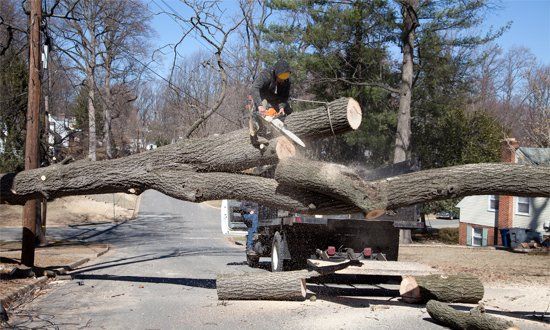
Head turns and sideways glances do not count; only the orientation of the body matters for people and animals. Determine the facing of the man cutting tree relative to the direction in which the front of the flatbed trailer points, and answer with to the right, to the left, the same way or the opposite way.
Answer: the opposite way

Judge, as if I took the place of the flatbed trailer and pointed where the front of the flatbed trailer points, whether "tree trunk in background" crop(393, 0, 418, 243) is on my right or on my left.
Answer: on my right

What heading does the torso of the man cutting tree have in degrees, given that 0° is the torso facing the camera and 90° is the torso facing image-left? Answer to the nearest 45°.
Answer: approximately 315°

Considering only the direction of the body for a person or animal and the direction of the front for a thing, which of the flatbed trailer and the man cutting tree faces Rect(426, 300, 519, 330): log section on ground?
the man cutting tree

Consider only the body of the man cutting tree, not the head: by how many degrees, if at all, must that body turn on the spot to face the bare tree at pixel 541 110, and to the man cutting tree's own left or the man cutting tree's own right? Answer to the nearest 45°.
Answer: approximately 90° to the man cutting tree's own left

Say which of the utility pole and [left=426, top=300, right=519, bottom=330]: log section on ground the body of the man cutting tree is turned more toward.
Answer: the log section on ground

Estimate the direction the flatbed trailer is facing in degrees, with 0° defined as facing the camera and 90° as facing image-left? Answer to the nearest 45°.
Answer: approximately 135°

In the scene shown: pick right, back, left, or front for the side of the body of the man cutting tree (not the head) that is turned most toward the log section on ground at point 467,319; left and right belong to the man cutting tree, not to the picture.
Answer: front
